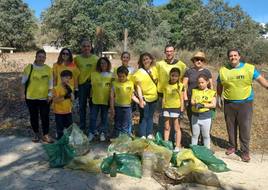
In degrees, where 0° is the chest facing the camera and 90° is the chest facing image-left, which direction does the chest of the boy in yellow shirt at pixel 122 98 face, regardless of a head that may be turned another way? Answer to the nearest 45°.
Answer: approximately 0°

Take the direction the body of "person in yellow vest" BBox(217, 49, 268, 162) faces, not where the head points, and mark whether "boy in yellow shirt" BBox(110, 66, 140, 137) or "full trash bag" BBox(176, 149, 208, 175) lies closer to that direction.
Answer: the full trash bag

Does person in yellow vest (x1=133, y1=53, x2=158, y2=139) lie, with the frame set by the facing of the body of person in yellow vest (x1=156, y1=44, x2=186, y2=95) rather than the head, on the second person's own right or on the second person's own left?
on the second person's own right

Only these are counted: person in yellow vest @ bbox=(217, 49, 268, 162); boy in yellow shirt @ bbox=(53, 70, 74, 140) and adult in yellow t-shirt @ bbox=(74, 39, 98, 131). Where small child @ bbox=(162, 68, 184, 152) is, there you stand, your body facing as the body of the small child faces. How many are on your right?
2

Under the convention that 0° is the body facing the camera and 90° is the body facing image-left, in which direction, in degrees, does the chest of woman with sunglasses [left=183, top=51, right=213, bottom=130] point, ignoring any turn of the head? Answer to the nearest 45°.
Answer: approximately 0°

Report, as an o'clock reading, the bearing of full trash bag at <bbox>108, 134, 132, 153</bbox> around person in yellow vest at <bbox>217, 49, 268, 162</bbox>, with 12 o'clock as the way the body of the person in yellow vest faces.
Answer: The full trash bag is roughly at 2 o'clock from the person in yellow vest.

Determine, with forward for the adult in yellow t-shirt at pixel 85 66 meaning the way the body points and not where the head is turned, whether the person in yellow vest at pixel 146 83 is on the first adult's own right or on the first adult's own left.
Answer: on the first adult's own left
